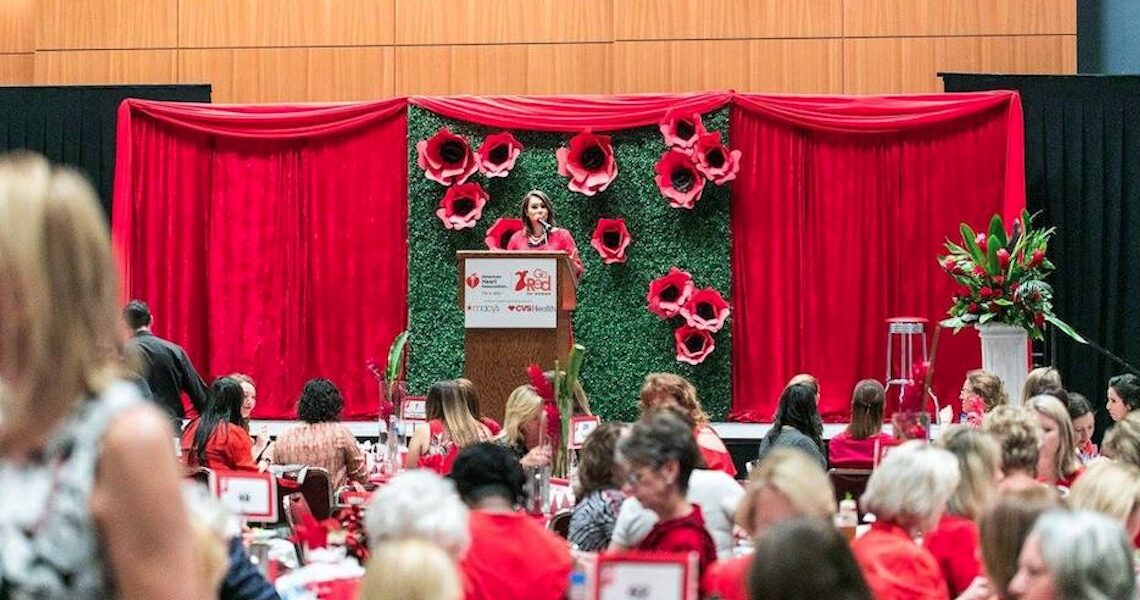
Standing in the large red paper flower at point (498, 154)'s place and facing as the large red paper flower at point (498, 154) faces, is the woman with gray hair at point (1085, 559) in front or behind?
in front

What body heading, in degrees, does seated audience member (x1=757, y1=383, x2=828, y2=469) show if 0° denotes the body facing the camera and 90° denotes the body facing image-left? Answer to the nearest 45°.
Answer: approximately 180°

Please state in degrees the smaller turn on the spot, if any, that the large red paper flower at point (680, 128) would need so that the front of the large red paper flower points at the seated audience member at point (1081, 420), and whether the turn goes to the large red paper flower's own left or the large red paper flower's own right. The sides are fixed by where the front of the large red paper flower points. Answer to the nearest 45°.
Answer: approximately 45° to the large red paper flower's own left

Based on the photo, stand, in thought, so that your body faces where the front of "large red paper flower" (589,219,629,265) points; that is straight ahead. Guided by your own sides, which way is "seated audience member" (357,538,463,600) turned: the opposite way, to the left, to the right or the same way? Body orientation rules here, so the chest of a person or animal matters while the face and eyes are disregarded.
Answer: the opposite way

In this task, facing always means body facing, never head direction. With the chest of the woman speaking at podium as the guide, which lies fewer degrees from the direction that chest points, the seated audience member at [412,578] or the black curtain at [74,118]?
the seated audience member

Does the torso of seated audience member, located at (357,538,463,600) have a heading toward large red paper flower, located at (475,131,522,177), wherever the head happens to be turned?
yes

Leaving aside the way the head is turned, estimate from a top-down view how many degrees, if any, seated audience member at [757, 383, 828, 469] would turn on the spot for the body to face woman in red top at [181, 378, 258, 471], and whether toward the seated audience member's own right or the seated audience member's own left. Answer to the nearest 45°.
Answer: approximately 90° to the seated audience member's own left

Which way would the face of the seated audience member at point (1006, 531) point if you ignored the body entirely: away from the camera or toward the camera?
away from the camera

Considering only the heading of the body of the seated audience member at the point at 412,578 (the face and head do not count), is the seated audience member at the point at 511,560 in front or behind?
in front

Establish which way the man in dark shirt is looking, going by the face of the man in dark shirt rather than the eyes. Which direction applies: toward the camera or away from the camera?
away from the camera
